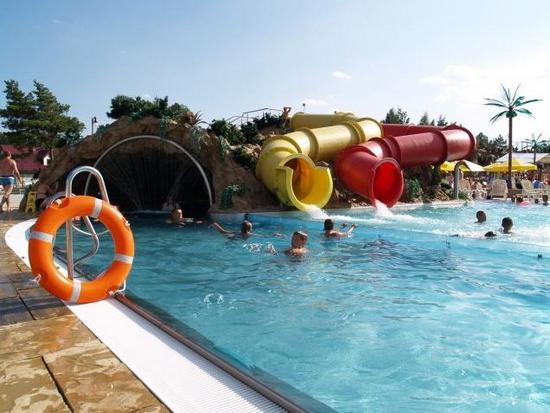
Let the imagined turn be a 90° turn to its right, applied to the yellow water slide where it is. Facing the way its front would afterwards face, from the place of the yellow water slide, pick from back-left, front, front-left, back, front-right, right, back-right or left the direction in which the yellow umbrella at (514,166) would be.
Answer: back

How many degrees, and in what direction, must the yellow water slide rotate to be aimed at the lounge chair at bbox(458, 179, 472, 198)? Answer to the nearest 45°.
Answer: approximately 90° to its left

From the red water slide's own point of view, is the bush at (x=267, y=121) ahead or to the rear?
to the rear

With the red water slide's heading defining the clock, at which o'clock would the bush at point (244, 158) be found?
The bush is roughly at 4 o'clock from the red water slide.

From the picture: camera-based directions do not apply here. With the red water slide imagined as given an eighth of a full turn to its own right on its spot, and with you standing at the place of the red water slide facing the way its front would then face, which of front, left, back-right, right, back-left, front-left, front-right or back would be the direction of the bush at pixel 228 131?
right

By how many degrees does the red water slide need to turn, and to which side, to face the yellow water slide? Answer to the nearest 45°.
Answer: approximately 90° to its right

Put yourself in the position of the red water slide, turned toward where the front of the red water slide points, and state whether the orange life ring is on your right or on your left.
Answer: on your right

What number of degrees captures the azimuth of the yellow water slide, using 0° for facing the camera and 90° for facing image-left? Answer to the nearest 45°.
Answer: approximately 315°

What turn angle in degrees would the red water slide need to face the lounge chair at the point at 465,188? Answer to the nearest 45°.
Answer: approximately 135° to its left

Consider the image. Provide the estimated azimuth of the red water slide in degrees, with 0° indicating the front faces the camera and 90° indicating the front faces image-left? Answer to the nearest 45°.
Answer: approximately 315°
